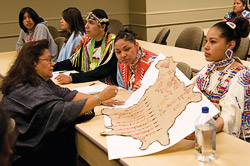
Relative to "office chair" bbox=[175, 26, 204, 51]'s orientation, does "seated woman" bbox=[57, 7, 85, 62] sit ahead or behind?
ahead

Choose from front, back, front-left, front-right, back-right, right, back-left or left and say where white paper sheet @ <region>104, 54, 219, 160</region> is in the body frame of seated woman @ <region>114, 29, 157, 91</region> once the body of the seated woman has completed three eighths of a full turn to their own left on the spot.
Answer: right

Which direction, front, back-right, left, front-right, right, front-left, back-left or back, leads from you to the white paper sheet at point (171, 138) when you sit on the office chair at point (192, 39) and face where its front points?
front-left

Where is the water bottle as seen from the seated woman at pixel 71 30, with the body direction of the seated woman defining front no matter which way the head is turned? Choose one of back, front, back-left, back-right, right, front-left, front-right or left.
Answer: left

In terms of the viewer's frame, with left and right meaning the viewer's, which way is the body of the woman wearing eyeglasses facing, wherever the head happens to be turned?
facing to the right of the viewer

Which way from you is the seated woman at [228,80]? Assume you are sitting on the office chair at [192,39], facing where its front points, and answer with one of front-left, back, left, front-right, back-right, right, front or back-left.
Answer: front-left

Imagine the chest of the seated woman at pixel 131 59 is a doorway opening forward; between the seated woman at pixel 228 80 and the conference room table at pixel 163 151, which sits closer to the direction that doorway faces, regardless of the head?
the conference room table

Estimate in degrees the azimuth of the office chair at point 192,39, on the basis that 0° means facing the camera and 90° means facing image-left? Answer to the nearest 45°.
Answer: approximately 45°

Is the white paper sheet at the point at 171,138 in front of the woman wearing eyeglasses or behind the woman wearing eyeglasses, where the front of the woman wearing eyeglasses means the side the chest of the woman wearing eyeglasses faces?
in front
